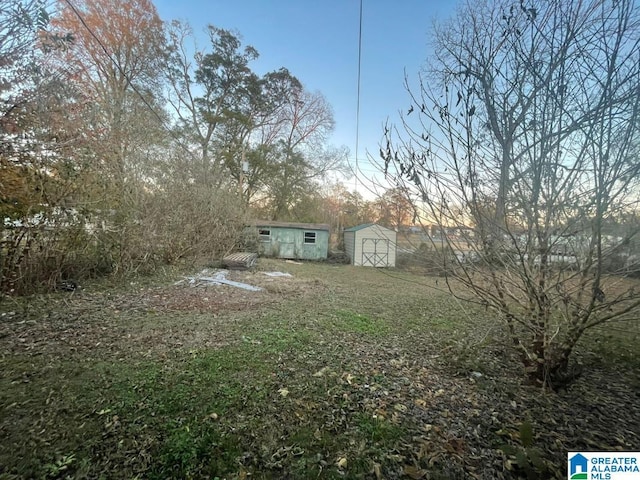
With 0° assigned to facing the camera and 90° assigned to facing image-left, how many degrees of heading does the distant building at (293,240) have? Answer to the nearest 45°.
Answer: approximately 0°

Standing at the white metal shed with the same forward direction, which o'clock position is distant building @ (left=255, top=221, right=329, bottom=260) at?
The distant building is roughly at 3 o'clock from the white metal shed.

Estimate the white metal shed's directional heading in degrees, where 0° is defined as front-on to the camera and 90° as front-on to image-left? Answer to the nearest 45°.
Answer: approximately 0°

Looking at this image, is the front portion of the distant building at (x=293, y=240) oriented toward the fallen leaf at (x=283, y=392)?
yes

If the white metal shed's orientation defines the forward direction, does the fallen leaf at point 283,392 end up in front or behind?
in front

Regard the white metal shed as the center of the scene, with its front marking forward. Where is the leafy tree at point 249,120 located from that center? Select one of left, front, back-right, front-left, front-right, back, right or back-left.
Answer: right

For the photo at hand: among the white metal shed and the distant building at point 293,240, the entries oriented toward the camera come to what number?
2

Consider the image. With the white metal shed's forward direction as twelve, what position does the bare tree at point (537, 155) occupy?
The bare tree is roughly at 12 o'clock from the white metal shed.
